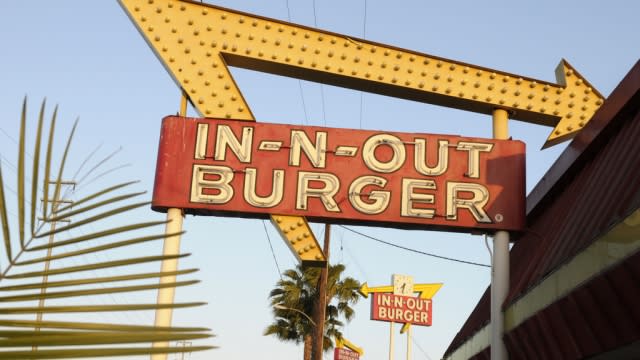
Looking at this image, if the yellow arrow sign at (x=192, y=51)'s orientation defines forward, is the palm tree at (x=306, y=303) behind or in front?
behind

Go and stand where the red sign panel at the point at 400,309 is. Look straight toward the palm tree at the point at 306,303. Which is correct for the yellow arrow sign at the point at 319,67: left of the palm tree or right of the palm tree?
left

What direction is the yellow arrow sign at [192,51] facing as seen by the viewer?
toward the camera

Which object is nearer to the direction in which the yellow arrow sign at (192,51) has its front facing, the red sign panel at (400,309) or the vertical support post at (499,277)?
the vertical support post

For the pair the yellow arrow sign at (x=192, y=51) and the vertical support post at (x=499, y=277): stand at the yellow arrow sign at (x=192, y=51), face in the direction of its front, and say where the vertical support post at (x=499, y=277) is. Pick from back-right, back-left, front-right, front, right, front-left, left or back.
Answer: left

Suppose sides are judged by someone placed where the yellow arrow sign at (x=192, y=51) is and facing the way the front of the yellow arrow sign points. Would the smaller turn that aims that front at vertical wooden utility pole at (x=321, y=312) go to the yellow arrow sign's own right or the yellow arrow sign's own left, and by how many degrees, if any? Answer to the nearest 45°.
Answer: approximately 180°

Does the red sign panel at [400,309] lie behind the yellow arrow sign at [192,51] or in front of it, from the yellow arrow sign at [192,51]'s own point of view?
behind
